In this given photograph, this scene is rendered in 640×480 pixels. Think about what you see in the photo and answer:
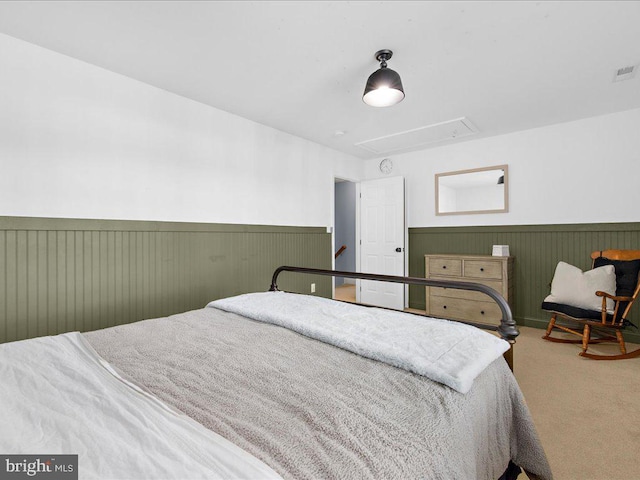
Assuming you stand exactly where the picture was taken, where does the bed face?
facing away from the viewer and to the right of the viewer

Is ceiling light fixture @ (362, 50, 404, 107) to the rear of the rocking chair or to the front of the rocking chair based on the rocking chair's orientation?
to the front

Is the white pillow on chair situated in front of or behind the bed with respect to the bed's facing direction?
in front

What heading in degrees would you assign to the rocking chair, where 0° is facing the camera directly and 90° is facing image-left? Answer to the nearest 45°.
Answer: approximately 45°

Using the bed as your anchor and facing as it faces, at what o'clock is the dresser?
The dresser is roughly at 12 o'clock from the bed.

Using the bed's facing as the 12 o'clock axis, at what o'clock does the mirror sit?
The mirror is roughly at 12 o'clock from the bed.

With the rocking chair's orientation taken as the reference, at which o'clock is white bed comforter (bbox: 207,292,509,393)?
The white bed comforter is roughly at 11 o'clock from the rocking chair.
